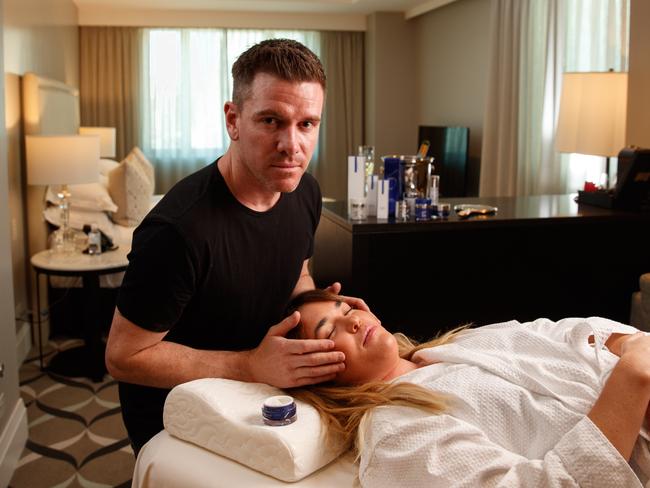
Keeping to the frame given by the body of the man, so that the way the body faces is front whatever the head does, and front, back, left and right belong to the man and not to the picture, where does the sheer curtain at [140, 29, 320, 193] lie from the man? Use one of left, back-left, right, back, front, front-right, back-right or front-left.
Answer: back-left

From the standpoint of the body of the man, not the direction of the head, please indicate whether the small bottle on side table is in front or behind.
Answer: behind

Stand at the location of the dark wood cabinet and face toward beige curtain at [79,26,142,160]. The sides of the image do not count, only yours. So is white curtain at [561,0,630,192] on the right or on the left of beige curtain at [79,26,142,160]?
right

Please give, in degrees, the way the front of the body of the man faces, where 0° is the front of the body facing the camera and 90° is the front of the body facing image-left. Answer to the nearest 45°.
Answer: approximately 315°

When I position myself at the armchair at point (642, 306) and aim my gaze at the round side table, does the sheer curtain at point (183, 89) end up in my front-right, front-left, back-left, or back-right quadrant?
front-right

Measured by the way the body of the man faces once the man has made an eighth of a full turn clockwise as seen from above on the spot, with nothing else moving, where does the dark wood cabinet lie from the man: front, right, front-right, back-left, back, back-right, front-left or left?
back-left
